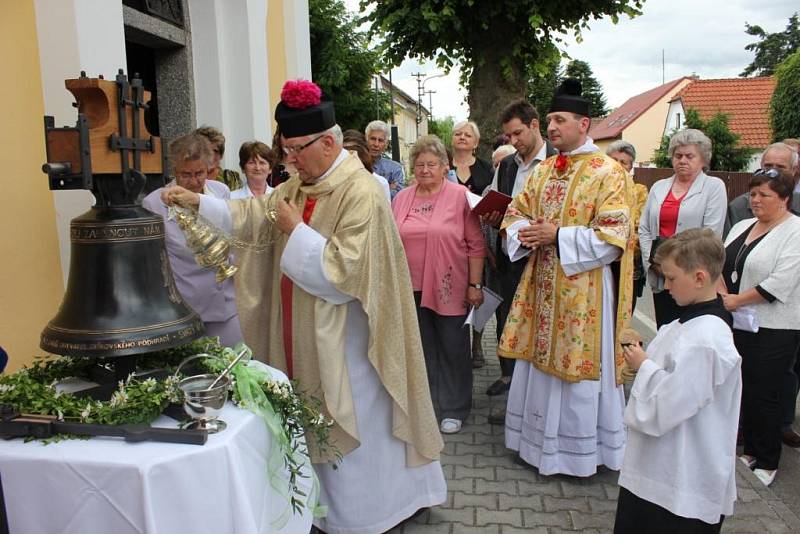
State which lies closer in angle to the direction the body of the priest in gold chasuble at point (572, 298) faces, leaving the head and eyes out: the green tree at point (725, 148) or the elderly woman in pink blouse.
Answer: the elderly woman in pink blouse

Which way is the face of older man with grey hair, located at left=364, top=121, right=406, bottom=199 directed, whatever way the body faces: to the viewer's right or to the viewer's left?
to the viewer's left

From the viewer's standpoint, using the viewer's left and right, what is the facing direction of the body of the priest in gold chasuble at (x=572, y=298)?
facing the viewer and to the left of the viewer

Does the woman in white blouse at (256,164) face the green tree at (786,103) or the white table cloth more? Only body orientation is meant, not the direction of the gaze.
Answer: the white table cloth

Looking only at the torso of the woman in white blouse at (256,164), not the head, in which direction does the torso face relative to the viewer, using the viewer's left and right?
facing the viewer

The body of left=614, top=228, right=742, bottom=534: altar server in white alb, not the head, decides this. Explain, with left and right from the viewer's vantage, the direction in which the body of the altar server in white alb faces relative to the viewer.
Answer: facing to the left of the viewer

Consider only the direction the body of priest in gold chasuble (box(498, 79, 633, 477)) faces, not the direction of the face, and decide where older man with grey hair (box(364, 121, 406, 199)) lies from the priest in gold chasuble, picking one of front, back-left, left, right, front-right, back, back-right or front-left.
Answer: right

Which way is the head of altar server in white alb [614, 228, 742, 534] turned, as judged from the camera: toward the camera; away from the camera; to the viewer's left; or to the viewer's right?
to the viewer's left

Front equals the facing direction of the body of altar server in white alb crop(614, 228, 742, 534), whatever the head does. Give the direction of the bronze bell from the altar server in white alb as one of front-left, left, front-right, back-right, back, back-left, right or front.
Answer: front-left

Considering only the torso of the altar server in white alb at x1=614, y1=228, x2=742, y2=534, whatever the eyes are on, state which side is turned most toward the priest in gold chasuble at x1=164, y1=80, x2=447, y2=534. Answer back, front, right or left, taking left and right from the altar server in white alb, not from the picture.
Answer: front

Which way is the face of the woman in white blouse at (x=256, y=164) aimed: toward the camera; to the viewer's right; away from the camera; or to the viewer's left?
toward the camera
